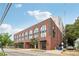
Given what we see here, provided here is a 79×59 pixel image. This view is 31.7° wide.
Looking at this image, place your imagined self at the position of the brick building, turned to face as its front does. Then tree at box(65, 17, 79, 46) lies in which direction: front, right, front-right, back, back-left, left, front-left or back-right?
back-left

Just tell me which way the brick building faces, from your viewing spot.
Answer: facing the viewer and to the left of the viewer

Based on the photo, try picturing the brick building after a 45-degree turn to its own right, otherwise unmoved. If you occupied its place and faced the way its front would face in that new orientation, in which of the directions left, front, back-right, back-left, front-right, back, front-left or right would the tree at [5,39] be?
front
